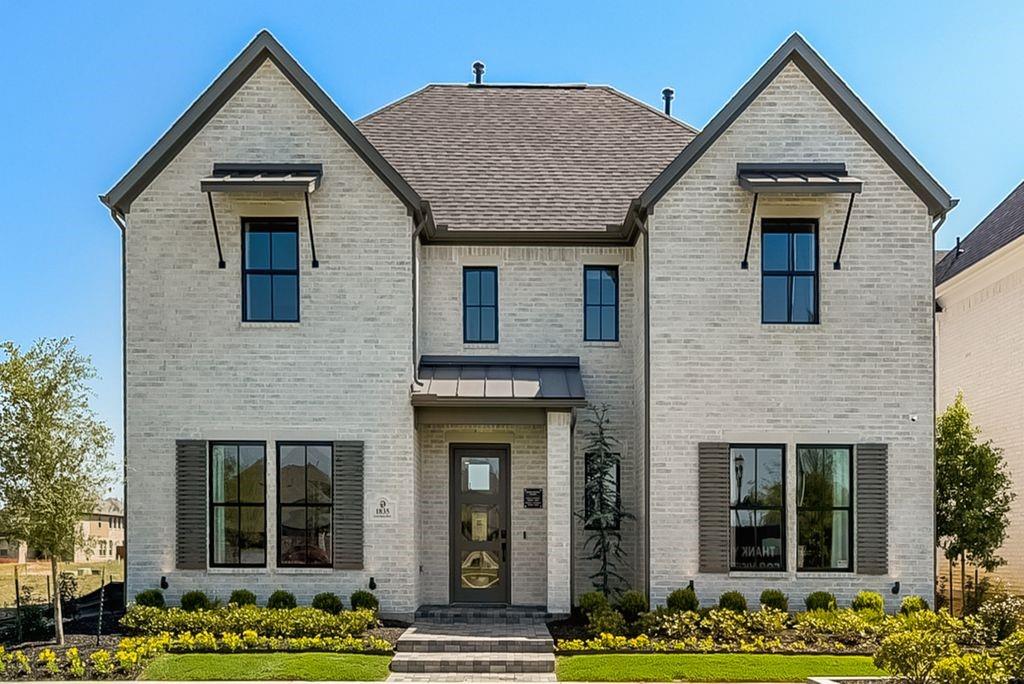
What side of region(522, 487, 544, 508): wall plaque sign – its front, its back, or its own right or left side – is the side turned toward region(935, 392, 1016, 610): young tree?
left

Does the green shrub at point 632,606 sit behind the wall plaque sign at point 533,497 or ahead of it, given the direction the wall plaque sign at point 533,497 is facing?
ahead

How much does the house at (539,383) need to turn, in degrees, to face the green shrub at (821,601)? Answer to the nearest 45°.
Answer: approximately 90° to its left

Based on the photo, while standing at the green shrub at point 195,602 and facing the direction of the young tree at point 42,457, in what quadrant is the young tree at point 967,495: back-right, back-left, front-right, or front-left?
back-left

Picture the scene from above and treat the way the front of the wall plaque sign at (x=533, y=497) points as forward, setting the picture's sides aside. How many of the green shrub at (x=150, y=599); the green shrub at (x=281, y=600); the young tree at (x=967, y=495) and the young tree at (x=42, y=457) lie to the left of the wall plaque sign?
1

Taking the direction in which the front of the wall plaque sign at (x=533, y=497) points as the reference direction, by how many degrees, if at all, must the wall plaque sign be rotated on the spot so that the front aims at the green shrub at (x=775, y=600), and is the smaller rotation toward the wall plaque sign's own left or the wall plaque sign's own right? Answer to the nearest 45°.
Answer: approximately 45° to the wall plaque sign's own left

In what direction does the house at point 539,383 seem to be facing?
toward the camera
